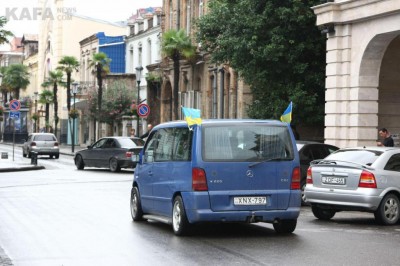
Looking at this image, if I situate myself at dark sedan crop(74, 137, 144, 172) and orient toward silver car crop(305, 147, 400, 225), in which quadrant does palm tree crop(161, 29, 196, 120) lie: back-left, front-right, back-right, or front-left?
back-left

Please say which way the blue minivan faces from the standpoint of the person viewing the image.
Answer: facing away from the viewer and to the left of the viewer

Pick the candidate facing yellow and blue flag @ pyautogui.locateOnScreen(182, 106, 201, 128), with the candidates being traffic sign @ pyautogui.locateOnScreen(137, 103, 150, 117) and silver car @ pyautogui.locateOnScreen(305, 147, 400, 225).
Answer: the traffic sign

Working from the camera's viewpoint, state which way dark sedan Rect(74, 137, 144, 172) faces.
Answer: facing away from the viewer and to the left of the viewer

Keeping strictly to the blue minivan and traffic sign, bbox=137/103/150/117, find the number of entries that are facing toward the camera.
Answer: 1

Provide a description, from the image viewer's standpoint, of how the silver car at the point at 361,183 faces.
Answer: facing away from the viewer and to the right of the viewer

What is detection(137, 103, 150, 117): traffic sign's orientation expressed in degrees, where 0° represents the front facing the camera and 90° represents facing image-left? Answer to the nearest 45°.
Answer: approximately 0°

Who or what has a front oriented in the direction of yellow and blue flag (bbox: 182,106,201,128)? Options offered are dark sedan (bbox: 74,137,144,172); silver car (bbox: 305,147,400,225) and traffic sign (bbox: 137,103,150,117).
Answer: the traffic sign
